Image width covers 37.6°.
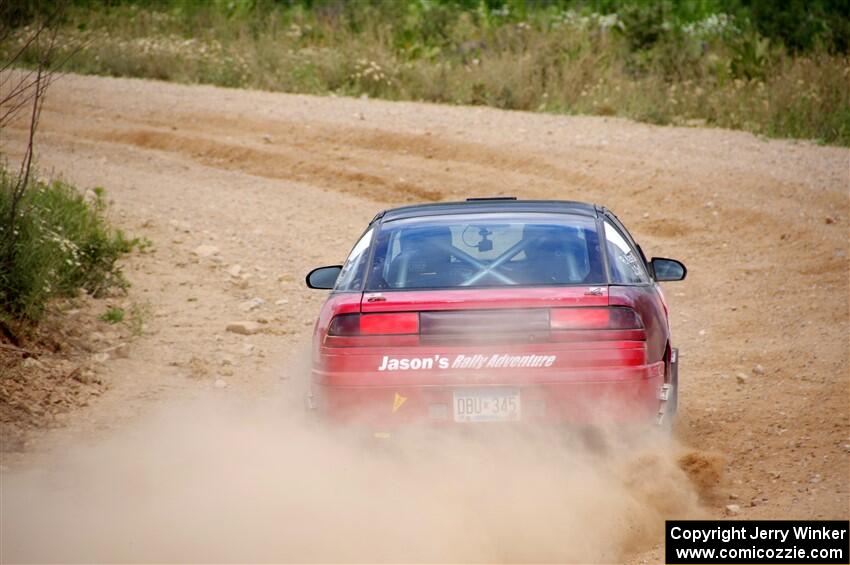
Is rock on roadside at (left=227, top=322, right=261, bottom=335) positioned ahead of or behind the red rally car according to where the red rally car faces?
ahead

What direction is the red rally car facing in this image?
away from the camera

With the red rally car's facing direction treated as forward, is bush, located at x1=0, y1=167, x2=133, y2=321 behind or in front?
in front

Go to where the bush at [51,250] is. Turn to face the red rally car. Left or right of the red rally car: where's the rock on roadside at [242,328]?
left
